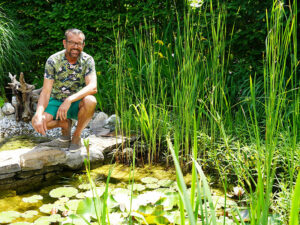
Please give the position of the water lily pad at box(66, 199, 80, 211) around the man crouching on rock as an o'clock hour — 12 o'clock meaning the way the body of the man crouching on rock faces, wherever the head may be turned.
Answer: The water lily pad is roughly at 12 o'clock from the man crouching on rock.

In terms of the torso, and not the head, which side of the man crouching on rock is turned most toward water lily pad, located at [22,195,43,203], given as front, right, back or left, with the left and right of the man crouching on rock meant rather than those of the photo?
front

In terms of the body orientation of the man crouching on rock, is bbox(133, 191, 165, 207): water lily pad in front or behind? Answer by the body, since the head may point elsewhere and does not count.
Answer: in front

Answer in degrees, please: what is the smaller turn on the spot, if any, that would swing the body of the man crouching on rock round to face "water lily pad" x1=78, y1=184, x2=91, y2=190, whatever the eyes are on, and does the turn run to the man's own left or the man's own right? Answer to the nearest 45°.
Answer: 0° — they already face it

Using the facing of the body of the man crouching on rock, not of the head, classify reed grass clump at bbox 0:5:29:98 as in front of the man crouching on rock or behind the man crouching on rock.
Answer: behind

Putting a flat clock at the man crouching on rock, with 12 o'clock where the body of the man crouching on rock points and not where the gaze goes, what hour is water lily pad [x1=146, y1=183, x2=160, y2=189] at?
The water lily pad is roughly at 11 o'clock from the man crouching on rock.

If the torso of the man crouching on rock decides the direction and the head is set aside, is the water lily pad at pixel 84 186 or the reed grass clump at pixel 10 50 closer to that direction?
the water lily pad

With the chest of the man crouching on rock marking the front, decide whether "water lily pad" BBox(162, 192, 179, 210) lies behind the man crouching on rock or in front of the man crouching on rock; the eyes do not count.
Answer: in front

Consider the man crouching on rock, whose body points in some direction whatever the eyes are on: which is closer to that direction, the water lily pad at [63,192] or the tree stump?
the water lily pad

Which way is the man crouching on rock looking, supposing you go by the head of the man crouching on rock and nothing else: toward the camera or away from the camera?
toward the camera

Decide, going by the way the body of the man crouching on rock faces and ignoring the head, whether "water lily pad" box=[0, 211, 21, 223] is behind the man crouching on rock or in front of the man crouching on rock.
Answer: in front

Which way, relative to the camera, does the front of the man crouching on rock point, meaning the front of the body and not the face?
toward the camera

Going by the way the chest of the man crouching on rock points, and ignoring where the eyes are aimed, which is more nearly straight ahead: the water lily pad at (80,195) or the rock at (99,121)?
the water lily pad

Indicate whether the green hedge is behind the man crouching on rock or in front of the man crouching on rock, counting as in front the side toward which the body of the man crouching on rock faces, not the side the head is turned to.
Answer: behind
